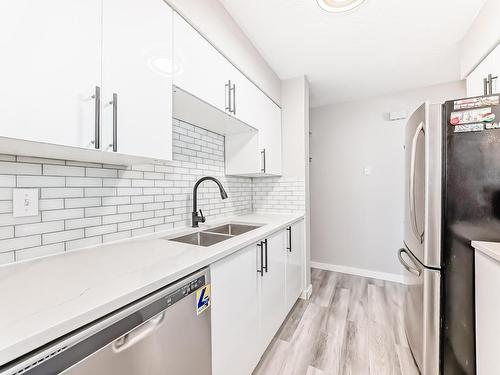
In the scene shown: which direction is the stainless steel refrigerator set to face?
to the viewer's left

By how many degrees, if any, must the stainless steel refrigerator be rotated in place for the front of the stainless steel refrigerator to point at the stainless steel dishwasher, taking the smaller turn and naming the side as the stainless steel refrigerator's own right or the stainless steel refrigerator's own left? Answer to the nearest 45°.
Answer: approximately 45° to the stainless steel refrigerator's own left

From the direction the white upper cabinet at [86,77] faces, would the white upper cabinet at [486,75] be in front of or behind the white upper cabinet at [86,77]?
in front

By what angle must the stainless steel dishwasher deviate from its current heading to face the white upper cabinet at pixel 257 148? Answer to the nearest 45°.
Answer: approximately 90° to its left

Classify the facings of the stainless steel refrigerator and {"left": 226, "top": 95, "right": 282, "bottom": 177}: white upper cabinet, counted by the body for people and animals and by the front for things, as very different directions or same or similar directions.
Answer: very different directions

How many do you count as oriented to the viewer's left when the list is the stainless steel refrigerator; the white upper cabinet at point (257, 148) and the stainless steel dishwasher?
1

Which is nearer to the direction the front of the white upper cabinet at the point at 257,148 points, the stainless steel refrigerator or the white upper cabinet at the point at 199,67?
the stainless steel refrigerator

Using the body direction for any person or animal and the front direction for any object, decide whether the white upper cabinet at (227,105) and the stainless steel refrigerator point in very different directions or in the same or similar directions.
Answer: very different directions

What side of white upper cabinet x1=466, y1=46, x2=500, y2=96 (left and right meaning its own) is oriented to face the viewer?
left

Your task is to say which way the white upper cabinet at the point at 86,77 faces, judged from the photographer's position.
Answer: facing the viewer and to the right of the viewer
